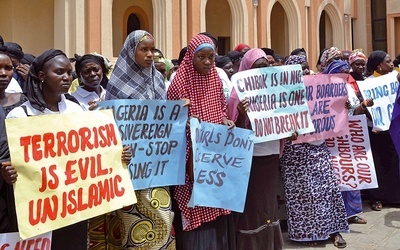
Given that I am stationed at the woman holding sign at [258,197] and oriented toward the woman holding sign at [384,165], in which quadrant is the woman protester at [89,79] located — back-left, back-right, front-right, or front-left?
back-left

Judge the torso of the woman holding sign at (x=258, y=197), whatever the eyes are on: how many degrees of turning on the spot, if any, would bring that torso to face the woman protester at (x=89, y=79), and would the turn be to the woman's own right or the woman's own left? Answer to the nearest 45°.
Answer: approximately 135° to the woman's own right

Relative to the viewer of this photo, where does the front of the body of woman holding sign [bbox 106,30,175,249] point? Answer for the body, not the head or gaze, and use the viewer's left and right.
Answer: facing the viewer and to the right of the viewer

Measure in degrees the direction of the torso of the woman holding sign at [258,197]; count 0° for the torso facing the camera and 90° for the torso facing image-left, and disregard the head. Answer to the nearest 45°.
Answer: approximately 315°

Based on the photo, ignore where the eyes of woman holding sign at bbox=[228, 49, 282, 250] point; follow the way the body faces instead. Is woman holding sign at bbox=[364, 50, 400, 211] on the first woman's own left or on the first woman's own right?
on the first woman's own left

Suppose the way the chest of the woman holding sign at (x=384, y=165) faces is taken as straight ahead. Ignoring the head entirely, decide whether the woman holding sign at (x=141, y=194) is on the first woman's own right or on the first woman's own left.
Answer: on the first woman's own right

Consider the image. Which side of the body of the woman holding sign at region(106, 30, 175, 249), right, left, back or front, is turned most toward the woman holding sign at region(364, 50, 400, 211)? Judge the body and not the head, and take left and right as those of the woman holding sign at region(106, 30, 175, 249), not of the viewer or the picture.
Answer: left
